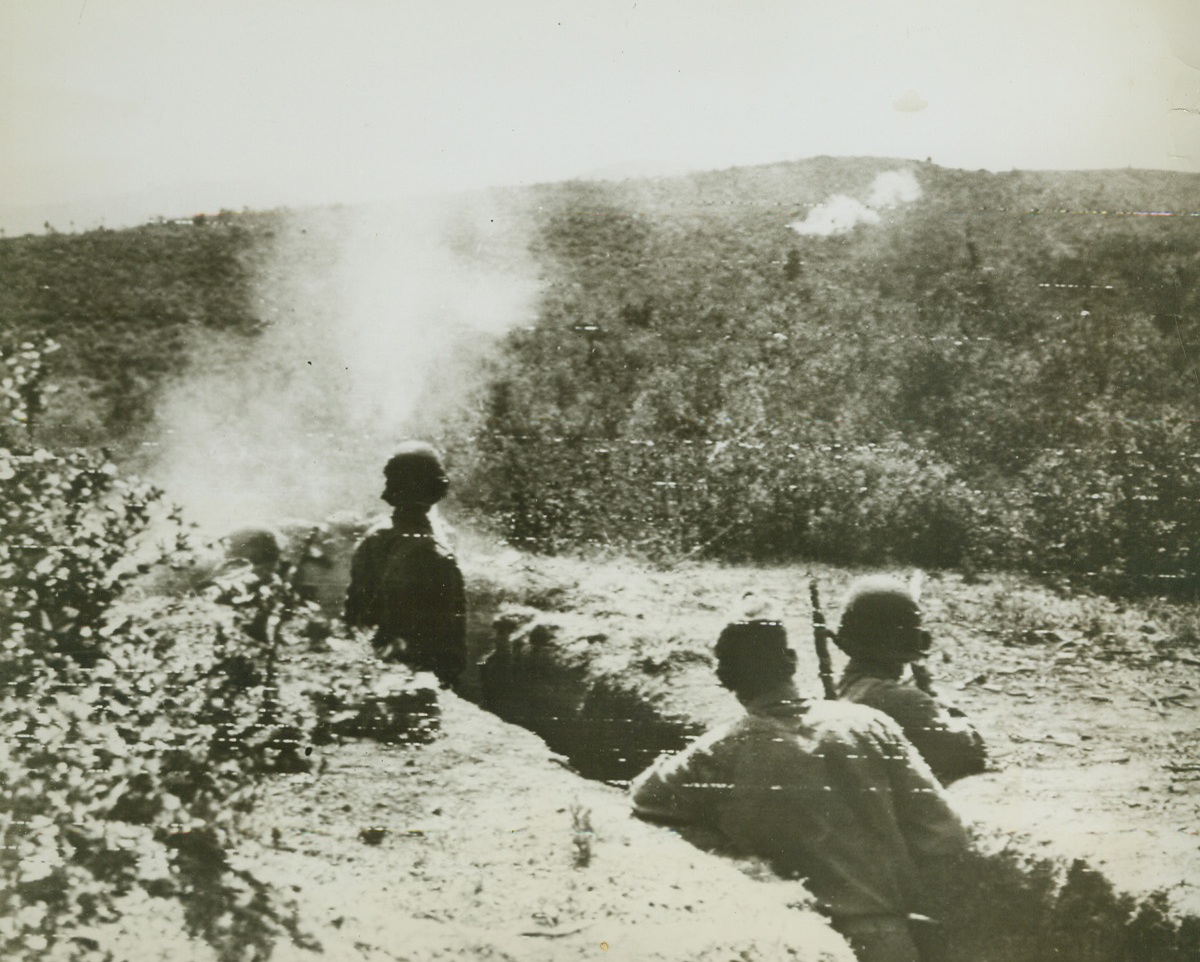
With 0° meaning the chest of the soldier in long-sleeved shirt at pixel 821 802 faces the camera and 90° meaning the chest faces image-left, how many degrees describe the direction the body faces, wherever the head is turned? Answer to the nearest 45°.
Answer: approximately 180°

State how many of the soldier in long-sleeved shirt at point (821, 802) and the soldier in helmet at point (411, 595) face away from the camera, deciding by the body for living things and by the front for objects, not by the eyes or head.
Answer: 2

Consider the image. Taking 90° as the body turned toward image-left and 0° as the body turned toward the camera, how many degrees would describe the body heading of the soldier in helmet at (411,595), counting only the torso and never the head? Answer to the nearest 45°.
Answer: approximately 180°
